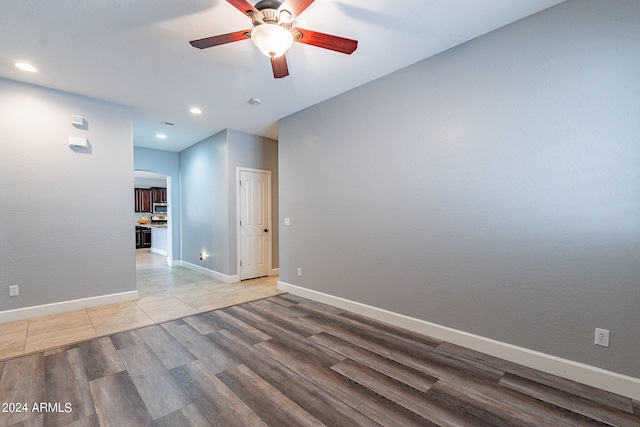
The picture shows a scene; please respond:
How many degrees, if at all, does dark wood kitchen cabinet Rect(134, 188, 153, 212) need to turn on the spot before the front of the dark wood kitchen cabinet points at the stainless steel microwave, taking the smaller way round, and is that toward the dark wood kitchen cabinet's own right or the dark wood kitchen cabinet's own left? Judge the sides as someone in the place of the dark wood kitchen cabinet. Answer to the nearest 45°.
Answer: approximately 90° to the dark wood kitchen cabinet's own left

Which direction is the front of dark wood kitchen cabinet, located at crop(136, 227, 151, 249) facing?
toward the camera

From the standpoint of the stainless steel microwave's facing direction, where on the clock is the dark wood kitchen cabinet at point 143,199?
The dark wood kitchen cabinet is roughly at 3 o'clock from the stainless steel microwave.

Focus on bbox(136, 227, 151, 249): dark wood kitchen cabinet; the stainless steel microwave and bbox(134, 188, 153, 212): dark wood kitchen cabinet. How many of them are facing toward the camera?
3

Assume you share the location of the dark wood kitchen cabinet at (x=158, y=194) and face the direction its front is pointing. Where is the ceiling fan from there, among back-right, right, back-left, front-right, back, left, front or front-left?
front

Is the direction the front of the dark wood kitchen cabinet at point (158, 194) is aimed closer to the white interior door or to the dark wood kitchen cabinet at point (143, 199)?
the white interior door

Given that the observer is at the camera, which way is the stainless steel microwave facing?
facing the viewer

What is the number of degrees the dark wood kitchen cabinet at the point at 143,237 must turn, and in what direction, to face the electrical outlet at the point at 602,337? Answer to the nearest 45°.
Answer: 0° — it already faces it
